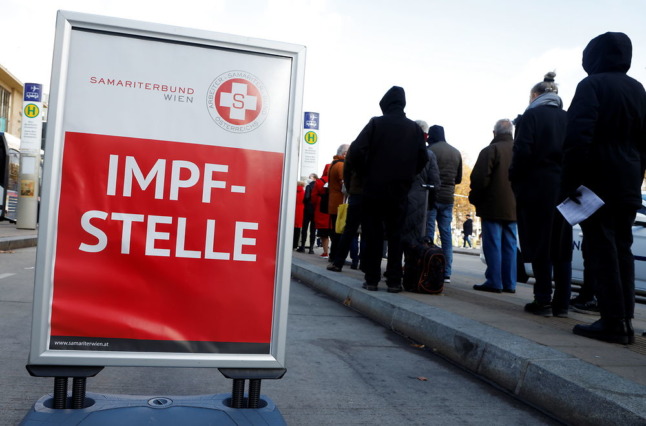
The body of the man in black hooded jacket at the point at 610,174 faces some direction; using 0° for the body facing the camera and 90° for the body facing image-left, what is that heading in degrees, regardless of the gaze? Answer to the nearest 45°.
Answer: approximately 135°

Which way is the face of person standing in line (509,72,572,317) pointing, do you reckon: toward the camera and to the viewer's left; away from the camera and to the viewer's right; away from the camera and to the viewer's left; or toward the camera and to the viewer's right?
away from the camera and to the viewer's left

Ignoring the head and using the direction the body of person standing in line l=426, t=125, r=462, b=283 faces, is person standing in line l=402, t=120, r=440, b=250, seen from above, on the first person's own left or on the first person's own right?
on the first person's own left

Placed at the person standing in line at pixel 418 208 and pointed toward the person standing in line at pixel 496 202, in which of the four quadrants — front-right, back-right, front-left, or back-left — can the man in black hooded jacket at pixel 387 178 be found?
back-right

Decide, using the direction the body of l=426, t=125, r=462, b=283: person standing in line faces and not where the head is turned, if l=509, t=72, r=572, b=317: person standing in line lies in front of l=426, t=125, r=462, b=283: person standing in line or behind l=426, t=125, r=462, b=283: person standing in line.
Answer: behind

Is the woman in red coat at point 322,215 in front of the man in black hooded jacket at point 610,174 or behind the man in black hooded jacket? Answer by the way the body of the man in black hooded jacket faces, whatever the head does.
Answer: in front

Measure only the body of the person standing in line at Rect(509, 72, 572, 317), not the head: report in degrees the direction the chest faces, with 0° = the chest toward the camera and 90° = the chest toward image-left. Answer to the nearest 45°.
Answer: approximately 135°

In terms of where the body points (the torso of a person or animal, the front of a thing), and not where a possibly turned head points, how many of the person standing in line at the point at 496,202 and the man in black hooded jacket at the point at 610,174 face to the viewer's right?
0

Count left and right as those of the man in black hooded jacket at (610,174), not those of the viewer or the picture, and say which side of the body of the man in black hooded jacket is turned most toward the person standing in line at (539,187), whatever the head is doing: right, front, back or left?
front

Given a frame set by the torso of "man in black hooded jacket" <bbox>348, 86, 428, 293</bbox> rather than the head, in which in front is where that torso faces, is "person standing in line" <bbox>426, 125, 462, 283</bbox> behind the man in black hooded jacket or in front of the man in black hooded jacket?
in front

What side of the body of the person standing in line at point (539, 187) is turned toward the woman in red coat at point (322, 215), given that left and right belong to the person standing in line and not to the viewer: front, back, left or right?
front

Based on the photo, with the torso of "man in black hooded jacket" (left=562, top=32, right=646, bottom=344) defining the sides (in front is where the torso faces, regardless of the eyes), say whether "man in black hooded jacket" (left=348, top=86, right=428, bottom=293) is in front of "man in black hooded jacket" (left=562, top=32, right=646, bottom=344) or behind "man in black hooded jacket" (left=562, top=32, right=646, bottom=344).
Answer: in front

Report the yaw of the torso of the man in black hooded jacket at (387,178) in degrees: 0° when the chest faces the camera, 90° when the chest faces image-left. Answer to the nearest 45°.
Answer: approximately 180°
